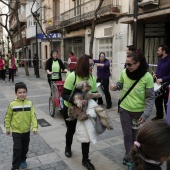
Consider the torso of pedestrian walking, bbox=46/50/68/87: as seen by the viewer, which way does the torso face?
toward the camera

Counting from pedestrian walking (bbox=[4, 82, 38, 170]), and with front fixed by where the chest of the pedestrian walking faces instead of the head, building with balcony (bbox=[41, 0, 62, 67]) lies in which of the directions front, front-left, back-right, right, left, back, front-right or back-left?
back

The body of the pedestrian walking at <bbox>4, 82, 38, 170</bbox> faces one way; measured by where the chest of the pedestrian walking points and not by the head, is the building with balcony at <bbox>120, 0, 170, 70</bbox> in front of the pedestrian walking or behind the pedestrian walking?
behind

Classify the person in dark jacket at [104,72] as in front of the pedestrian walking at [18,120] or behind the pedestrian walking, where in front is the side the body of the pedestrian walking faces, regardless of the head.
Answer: behind

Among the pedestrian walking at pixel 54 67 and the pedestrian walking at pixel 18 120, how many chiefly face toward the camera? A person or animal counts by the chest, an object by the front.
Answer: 2

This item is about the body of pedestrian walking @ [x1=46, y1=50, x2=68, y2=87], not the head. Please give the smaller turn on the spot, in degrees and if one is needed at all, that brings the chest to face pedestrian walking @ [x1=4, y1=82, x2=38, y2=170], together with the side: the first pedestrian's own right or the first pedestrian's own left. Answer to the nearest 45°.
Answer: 0° — they already face them

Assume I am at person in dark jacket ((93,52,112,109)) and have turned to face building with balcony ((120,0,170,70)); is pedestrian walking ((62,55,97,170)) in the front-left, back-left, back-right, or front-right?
back-right

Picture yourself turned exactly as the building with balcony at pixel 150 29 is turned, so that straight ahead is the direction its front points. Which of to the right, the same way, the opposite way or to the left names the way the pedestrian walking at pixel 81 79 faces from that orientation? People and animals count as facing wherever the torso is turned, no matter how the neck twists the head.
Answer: to the left

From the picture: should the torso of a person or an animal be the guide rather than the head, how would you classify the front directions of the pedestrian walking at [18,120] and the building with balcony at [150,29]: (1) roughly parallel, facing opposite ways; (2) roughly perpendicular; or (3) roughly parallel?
roughly perpendicular

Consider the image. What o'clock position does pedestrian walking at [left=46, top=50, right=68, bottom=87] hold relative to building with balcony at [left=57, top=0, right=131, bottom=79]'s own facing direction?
The pedestrian walking is roughly at 11 o'clock from the building with balcony.

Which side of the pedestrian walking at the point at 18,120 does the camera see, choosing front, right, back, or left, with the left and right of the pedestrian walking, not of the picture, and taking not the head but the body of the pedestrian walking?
front

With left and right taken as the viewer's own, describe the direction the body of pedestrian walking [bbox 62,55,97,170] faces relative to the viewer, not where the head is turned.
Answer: facing the viewer and to the right of the viewer
